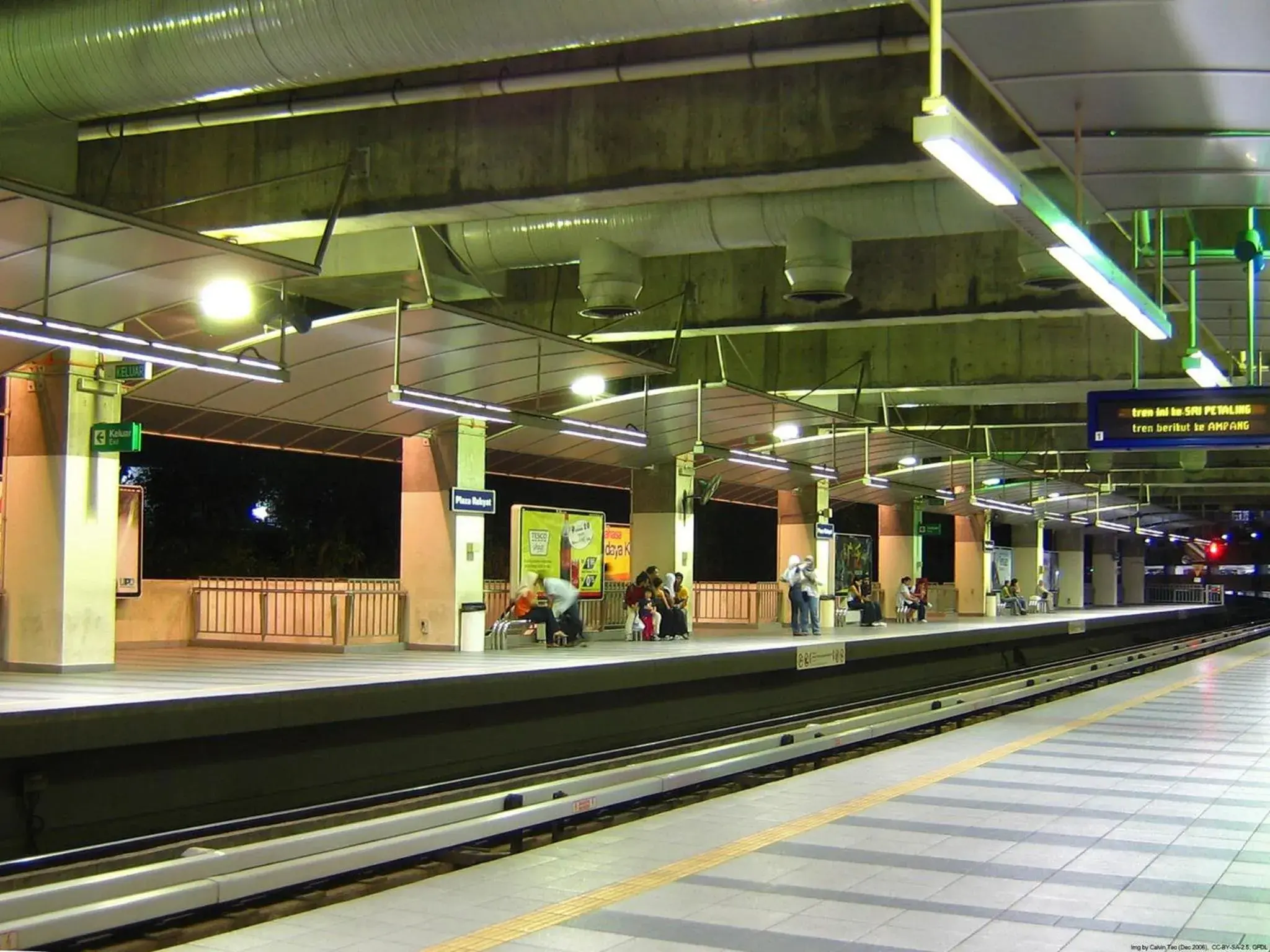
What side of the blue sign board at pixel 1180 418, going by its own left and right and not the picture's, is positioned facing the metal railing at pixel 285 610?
right

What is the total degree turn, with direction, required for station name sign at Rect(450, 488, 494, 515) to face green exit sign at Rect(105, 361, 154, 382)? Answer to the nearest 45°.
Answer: approximately 45° to its right

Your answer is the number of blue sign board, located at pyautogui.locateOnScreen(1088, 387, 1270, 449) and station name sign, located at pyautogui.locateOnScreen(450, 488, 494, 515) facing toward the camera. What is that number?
2

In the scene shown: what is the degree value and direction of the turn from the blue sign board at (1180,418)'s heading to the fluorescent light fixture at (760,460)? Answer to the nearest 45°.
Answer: approximately 135° to its right

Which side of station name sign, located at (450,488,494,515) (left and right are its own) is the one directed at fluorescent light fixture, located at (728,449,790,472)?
left

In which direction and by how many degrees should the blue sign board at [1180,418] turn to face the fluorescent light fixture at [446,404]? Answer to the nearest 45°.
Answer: approximately 90° to its right

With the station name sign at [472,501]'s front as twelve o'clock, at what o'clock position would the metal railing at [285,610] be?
The metal railing is roughly at 3 o'clock from the station name sign.

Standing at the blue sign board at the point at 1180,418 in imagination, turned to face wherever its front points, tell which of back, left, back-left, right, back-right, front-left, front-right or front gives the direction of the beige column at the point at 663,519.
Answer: back-right

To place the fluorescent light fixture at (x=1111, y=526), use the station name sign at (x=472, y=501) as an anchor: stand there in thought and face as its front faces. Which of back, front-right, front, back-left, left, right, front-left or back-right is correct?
back-left

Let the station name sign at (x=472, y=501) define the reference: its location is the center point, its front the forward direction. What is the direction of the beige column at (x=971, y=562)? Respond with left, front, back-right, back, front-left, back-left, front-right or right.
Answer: back-left

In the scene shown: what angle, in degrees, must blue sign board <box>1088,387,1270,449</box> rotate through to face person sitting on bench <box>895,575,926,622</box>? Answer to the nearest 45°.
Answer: approximately 180°

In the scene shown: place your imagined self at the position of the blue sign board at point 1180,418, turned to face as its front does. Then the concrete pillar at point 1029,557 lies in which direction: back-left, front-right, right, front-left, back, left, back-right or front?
back

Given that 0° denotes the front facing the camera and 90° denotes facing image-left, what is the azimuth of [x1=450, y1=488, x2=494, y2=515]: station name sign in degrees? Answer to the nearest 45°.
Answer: approximately 0°

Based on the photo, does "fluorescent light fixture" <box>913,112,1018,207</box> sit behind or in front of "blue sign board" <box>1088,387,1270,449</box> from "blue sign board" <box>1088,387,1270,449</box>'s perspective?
in front
